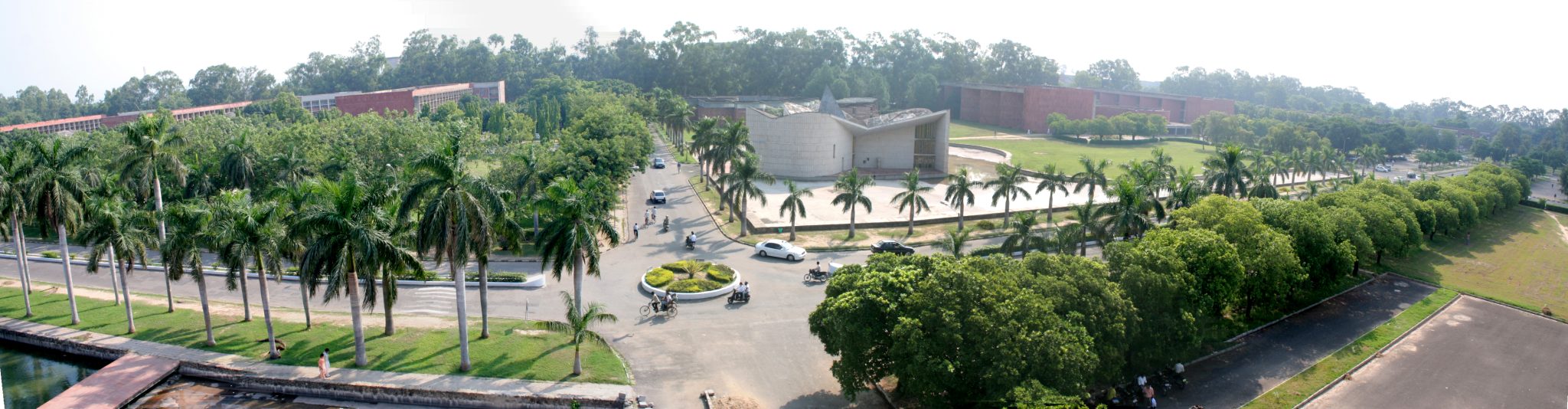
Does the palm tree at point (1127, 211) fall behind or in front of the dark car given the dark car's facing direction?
in front

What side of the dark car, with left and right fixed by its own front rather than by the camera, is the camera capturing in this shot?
right

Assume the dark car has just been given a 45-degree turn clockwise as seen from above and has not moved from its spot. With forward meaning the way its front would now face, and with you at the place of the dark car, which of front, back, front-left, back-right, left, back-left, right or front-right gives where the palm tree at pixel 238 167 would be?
back-right

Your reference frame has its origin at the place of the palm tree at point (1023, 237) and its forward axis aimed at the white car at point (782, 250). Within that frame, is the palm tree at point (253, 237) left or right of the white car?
left

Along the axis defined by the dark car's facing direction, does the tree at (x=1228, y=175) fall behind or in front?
in front

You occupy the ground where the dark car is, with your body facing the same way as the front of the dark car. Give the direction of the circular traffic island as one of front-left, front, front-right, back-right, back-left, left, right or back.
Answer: back-right

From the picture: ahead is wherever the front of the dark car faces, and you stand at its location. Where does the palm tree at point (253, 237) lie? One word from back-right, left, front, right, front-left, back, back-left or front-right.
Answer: back-right
